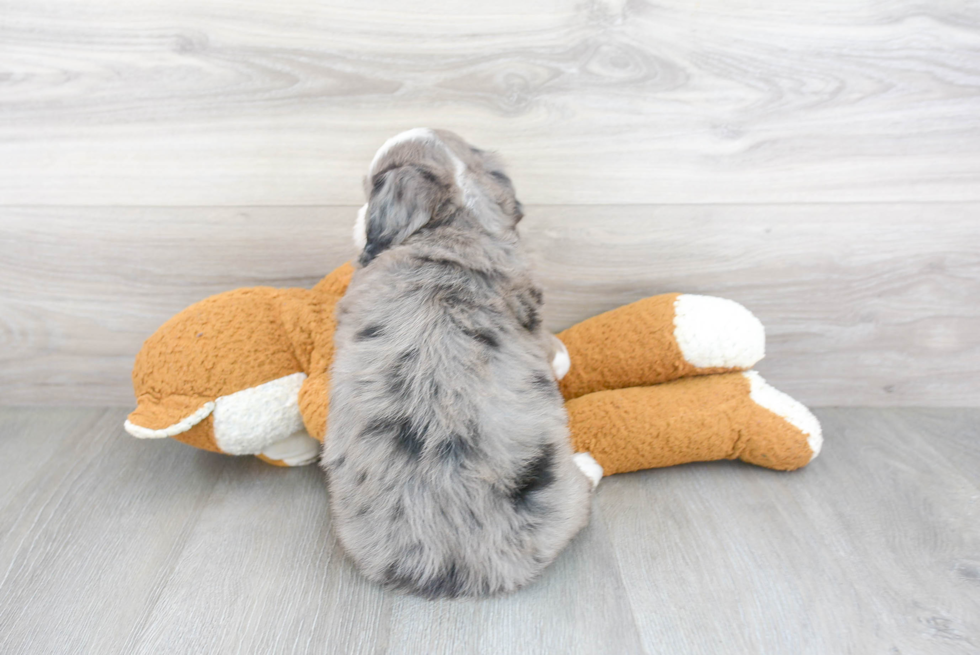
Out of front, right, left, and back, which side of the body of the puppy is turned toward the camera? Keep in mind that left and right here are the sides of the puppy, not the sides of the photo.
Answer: back
